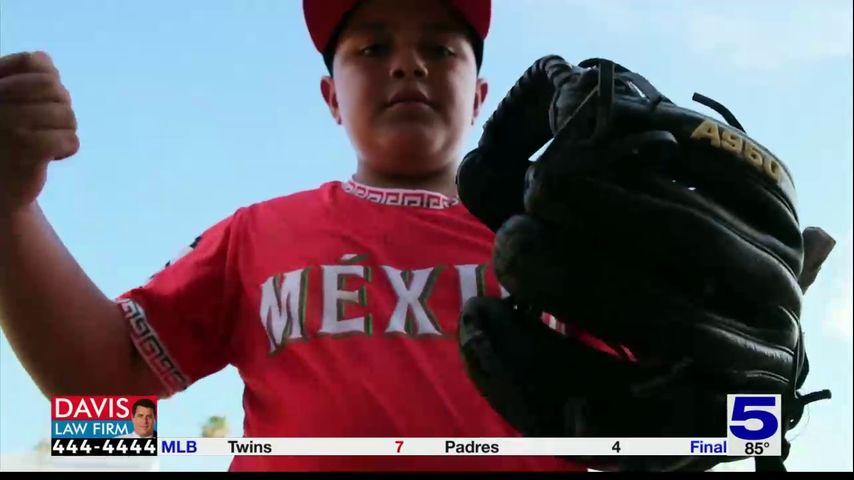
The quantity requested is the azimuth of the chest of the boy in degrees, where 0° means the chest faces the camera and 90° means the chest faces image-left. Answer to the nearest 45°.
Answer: approximately 0°
